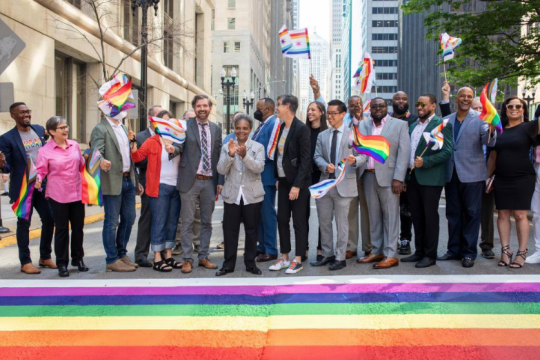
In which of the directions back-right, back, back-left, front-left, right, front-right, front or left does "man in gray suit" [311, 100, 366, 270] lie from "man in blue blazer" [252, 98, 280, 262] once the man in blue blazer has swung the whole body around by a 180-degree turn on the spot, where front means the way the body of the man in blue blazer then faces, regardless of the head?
right

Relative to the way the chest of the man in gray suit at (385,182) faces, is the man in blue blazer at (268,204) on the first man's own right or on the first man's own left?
on the first man's own right

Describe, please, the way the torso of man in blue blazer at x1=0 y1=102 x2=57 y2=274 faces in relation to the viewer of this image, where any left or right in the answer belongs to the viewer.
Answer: facing the viewer and to the right of the viewer

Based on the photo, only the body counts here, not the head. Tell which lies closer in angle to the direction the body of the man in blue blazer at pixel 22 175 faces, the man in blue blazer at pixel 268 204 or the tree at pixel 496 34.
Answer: the man in blue blazer

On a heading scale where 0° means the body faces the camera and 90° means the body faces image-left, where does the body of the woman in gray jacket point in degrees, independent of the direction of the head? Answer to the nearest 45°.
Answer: approximately 0°

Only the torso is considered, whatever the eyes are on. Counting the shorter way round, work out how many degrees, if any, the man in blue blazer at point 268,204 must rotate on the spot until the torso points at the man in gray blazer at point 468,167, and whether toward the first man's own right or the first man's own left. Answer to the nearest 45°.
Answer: approximately 135° to the first man's own left

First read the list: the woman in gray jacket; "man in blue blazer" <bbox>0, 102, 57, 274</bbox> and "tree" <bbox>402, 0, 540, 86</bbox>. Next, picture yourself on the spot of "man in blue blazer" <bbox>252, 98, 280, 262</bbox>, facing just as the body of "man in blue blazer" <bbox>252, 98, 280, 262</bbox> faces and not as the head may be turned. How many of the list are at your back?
1

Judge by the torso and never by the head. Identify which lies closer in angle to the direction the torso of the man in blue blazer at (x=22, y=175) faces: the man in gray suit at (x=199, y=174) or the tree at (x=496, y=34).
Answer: the man in gray suit

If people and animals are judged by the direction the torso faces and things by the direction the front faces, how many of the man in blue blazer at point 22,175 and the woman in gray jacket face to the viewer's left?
0

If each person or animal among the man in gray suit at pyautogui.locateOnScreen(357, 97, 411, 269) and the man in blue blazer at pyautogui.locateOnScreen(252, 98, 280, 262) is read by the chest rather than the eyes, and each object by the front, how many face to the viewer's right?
0

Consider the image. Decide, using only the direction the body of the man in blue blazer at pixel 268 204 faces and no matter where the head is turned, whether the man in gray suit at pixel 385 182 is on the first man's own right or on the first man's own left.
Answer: on the first man's own left

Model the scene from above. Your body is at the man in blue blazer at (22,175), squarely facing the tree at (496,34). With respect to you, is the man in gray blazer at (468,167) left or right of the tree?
right

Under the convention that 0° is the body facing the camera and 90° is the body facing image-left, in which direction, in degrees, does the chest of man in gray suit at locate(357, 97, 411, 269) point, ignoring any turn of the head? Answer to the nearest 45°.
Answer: approximately 45°

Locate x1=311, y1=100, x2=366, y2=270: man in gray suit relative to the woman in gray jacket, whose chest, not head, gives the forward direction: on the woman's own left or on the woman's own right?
on the woman's own left
